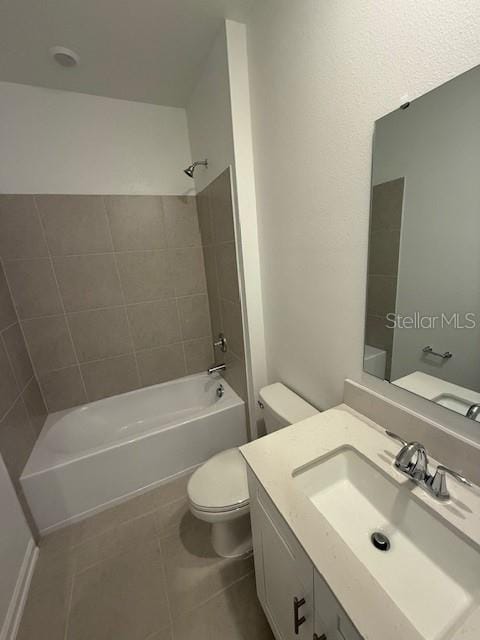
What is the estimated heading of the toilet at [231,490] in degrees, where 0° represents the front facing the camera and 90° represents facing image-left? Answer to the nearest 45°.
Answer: approximately 45°

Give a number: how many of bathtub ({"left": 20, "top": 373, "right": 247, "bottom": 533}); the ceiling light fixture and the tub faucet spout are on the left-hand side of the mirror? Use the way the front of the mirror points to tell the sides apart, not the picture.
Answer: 0

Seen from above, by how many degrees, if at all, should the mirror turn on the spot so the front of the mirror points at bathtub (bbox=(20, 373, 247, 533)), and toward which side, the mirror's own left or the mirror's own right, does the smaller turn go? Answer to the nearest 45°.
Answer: approximately 45° to the mirror's own right

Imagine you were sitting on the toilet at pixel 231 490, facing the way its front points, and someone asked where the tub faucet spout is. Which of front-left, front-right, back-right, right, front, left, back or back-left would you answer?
back-right

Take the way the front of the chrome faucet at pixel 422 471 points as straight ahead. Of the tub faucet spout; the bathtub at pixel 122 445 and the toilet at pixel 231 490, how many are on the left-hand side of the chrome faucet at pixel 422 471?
0

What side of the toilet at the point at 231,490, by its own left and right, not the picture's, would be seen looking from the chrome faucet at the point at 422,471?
left

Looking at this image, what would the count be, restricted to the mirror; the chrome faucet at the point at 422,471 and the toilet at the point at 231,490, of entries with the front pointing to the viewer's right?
0

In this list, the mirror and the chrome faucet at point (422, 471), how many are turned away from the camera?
0

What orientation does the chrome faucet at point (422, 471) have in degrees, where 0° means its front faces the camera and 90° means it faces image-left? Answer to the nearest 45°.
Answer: approximately 45°

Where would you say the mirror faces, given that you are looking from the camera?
facing the viewer and to the left of the viewer
